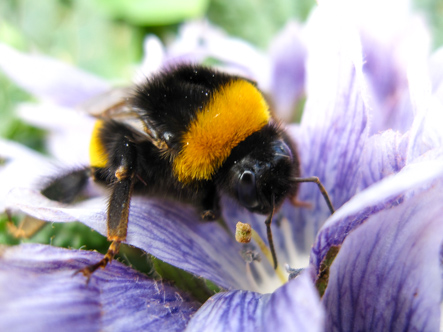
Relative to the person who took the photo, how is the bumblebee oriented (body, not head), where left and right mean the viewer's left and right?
facing the viewer and to the right of the viewer

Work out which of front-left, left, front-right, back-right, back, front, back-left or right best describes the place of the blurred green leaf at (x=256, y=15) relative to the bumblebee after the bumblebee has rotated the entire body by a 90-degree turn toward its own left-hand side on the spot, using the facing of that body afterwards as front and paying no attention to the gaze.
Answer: front-left
